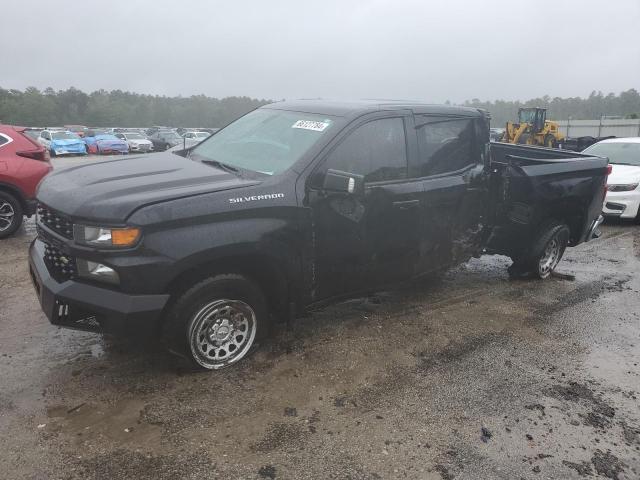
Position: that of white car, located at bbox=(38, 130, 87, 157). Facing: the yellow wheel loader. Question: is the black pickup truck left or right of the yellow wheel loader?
right

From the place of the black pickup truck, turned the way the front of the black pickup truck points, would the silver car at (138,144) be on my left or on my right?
on my right

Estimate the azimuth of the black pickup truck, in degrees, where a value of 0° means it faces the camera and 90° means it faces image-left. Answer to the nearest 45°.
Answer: approximately 45°

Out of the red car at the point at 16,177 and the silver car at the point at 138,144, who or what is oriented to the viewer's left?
the red car

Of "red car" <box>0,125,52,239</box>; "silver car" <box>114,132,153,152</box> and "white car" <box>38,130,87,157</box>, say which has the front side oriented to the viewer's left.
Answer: the red car

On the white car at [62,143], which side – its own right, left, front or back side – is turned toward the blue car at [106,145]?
left

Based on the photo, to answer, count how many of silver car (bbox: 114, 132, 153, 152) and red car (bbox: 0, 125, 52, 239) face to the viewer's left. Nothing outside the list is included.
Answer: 1

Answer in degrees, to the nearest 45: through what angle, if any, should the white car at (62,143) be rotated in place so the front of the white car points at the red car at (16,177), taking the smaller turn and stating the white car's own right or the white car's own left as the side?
approximately 45° to the white car's own right

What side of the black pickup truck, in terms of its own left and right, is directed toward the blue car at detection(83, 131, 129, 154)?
right

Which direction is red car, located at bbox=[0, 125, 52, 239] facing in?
to the viewer's left
